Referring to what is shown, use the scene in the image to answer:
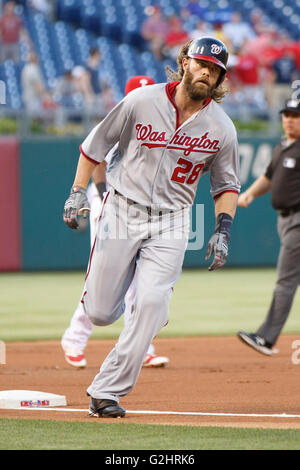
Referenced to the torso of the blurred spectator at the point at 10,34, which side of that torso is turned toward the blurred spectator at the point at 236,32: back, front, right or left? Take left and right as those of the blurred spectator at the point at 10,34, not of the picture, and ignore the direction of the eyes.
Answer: left

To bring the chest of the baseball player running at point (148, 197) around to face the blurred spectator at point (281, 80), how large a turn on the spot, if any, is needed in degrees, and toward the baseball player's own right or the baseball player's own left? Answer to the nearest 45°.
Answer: approximately 180°

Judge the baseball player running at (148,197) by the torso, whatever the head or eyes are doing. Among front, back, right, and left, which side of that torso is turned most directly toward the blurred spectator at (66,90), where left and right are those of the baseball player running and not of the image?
back

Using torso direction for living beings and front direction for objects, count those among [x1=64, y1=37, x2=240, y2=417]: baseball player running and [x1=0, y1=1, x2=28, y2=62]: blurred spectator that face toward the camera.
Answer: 2

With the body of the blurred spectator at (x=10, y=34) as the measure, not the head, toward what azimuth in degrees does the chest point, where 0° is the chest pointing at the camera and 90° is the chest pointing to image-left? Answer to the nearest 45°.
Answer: approximately 0°

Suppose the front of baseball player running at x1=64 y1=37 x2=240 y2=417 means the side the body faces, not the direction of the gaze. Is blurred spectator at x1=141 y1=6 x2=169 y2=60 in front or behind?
behind

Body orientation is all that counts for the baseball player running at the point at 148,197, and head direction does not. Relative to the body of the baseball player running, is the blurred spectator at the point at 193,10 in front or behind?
behind

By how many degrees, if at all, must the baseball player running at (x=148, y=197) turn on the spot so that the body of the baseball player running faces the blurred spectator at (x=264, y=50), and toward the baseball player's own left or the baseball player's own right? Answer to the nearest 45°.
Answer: approximately 180°

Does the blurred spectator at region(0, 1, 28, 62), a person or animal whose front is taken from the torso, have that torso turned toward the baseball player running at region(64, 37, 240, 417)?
yes

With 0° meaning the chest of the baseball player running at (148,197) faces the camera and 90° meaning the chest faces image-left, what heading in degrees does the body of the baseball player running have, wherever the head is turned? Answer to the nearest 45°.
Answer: approximately 0°

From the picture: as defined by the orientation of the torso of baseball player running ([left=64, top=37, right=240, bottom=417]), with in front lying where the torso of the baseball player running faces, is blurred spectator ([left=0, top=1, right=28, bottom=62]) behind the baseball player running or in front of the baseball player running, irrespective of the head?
behind

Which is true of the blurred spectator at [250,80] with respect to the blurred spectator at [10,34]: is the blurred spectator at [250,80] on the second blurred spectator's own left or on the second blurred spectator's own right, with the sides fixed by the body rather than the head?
on the second blurred spectator's own left
